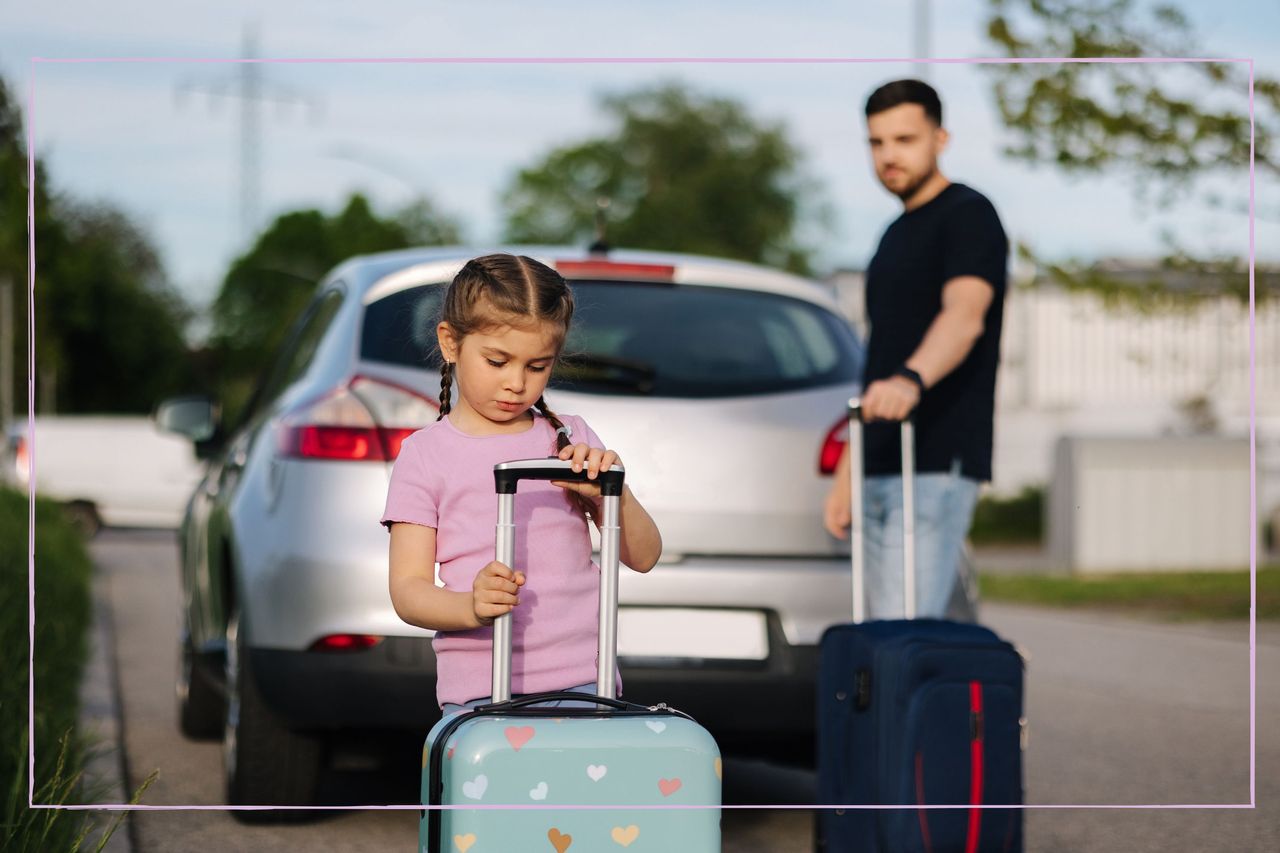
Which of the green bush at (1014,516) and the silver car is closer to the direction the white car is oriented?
the green bush

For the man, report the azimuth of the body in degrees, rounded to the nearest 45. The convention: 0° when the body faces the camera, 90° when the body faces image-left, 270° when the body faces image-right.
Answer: approximately 45°

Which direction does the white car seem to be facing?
to the viewer's right

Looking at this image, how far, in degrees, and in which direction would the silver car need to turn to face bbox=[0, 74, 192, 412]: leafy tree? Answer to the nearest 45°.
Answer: approximately 45° to its left

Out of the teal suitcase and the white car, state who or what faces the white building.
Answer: the white car

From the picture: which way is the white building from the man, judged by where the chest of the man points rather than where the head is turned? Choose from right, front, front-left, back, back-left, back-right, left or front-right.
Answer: back-right

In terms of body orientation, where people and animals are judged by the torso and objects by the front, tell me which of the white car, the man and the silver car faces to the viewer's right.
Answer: the white car

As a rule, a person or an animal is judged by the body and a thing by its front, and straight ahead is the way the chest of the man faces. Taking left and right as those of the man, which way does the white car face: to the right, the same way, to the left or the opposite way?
the opposite way

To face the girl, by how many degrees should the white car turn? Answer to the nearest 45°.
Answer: approximately 90° to its right

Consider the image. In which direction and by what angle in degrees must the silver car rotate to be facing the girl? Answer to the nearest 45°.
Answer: approximately 180°

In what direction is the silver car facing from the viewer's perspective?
away from the camera
